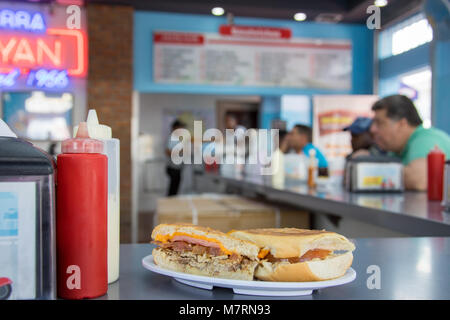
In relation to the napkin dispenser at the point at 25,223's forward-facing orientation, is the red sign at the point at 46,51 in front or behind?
behind

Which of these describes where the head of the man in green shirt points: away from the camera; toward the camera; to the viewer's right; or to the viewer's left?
to the viewer's left

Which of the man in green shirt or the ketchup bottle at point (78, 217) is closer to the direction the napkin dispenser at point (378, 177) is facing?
the ketchup bottle

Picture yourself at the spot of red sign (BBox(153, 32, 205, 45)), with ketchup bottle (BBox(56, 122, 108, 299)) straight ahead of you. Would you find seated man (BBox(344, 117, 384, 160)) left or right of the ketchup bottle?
left

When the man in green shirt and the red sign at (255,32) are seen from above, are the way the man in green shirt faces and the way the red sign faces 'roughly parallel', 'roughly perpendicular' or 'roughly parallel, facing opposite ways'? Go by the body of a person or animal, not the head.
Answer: roughly perpendicular

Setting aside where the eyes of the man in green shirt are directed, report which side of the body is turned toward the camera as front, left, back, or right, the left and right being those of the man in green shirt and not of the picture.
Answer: left

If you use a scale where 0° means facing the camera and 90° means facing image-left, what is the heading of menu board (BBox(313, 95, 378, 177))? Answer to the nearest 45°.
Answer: approximately 0°

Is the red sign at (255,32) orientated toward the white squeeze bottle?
yes
